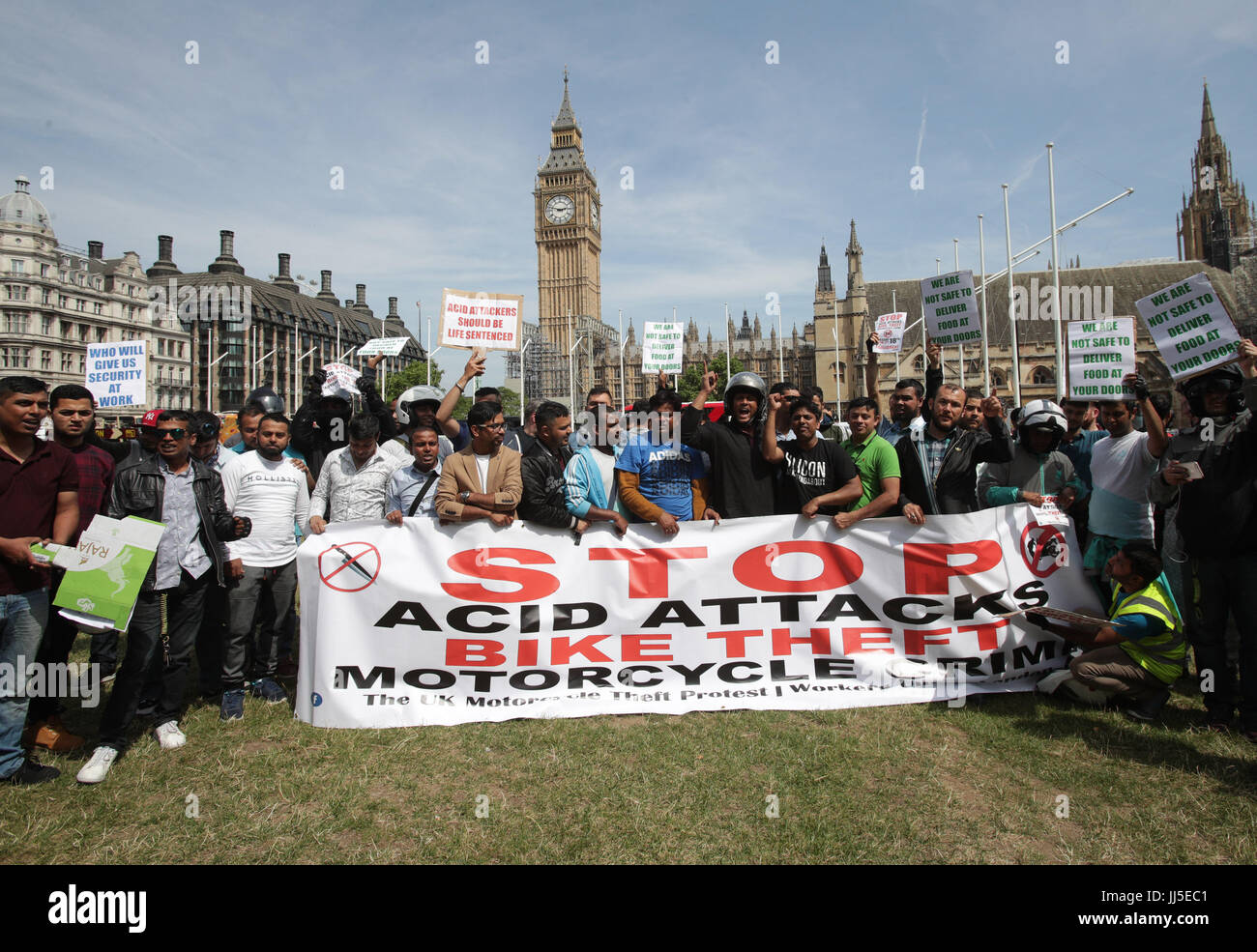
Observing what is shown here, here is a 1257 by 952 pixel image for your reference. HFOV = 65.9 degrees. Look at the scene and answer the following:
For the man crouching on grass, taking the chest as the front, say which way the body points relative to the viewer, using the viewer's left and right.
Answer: facing to the left of the viewer

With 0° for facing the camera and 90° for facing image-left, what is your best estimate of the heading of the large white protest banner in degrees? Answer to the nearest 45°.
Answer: approximately 0°

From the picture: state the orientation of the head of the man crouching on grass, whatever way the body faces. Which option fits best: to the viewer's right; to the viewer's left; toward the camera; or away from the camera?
to the viewer's left
